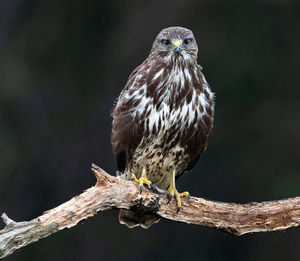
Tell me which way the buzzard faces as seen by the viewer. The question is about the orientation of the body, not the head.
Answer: toward the camera
